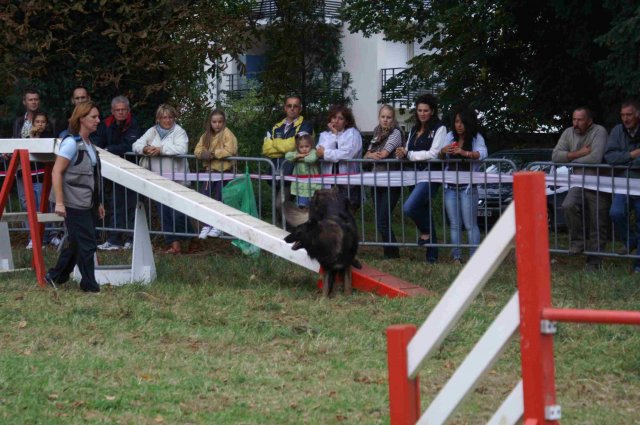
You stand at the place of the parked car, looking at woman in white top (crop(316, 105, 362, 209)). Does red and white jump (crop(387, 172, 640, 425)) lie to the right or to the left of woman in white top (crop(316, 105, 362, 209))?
left

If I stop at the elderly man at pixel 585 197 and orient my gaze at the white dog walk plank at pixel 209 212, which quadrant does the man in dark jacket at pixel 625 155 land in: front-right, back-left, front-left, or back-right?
back-left

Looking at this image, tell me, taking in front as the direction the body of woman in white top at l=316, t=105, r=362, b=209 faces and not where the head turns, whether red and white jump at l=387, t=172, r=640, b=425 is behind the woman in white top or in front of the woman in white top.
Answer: in front

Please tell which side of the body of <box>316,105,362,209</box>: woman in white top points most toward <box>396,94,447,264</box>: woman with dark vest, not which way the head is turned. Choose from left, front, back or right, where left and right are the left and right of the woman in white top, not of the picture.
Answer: left

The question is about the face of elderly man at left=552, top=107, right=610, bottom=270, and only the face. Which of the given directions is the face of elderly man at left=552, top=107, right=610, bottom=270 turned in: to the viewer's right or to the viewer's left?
to the viewer's left

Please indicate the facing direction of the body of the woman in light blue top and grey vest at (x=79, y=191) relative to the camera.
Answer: to the viewer's right

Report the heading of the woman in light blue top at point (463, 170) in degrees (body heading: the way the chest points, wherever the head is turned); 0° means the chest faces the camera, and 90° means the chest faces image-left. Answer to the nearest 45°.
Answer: approximately 45°

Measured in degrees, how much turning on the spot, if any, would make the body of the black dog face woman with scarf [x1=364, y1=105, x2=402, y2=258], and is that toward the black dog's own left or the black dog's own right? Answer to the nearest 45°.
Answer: approximately 135° to the black dog's own right

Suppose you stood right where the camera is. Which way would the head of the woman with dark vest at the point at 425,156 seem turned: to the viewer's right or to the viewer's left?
to the viewer's left

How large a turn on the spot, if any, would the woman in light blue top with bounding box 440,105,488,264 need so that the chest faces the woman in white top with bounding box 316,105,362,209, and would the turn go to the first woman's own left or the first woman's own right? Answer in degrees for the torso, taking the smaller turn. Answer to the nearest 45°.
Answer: approximately 45° to the first woman's own right

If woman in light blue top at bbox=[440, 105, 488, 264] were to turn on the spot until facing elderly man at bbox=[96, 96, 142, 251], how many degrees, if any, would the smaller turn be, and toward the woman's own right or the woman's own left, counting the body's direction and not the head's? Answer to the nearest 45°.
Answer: approximately 45° to the woman's own right

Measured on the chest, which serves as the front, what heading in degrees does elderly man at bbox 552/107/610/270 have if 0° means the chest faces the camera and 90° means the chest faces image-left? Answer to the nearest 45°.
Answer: approximately 45°

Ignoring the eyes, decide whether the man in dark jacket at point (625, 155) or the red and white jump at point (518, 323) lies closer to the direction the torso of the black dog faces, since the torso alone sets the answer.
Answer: the red and white jump

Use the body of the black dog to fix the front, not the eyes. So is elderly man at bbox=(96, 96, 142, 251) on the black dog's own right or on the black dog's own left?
on the black dog's own right

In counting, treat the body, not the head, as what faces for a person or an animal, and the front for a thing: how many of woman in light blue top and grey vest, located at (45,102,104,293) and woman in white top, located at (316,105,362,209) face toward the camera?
1

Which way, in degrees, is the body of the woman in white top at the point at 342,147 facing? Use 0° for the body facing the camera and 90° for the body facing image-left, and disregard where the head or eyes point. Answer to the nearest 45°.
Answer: approximately 0°
